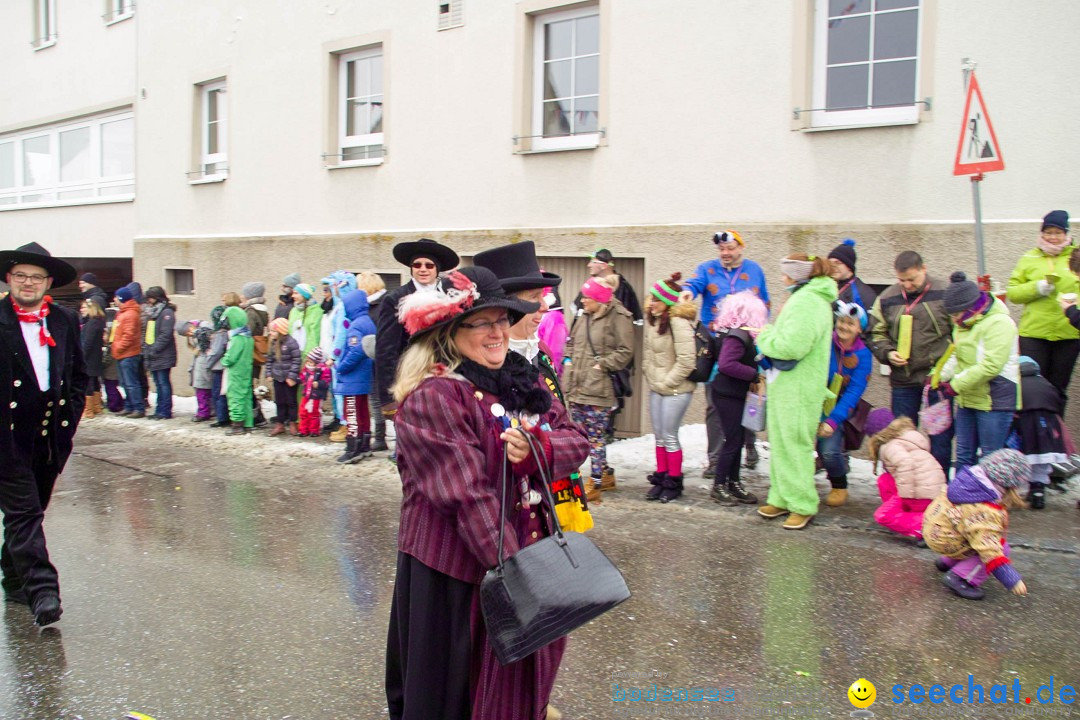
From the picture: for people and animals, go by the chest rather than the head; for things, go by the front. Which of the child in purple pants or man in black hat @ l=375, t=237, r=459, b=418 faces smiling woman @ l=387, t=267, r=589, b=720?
the man in black hat

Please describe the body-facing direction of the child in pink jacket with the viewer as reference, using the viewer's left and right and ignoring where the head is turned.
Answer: facing to the left of the viewer

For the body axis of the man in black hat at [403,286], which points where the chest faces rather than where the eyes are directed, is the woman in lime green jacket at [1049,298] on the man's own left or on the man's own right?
on the man's own left

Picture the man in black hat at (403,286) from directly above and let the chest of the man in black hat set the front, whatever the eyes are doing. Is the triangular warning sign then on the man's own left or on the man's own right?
on the man's own left

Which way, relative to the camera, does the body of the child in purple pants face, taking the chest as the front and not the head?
to the viewer's right

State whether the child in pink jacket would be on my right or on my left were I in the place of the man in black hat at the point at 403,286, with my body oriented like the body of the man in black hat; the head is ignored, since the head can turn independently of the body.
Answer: on my left

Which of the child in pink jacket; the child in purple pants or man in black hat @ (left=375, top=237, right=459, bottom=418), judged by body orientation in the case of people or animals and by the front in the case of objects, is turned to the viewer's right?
the child in purple pants

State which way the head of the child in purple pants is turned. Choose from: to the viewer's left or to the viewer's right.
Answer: to the viewer's right

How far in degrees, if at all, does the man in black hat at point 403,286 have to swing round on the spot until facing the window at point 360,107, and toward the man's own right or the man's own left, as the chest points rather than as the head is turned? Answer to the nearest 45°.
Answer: approximately 180°
